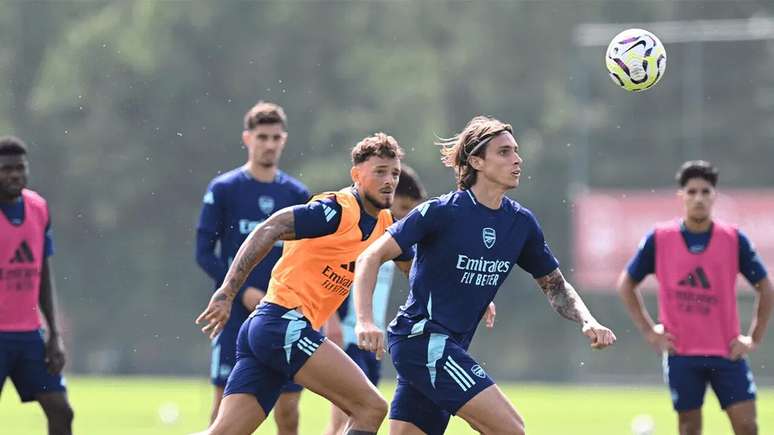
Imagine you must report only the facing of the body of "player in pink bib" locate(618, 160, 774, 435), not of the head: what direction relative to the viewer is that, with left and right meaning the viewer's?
facing the viewer

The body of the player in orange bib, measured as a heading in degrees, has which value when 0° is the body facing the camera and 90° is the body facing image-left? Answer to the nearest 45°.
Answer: approximately 315°

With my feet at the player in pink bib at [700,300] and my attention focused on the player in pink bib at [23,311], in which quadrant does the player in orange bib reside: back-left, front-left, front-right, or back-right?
front-left

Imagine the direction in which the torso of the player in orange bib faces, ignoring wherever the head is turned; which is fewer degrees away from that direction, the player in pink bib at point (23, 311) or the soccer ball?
the soccer ball

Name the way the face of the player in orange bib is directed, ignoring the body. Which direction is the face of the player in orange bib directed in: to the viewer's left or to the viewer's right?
to the viewer's right

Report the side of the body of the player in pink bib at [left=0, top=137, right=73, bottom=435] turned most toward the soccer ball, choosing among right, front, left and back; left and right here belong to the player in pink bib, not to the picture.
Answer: left

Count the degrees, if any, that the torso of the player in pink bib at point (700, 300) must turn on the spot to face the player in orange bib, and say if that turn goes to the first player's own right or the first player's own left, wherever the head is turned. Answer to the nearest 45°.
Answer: approximately 45° to the first player's own right

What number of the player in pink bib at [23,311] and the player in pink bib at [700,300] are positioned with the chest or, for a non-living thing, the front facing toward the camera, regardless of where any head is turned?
2

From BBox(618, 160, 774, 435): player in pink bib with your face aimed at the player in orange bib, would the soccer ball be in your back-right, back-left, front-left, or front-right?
front-left

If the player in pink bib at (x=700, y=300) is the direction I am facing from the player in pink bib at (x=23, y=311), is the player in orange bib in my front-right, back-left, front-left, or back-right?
front-right

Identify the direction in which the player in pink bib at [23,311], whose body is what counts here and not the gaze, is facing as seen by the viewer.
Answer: toward the camera
